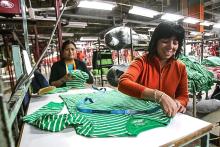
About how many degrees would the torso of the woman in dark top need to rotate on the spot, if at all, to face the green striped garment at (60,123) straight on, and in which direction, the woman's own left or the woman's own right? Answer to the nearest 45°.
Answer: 0° — they already face it

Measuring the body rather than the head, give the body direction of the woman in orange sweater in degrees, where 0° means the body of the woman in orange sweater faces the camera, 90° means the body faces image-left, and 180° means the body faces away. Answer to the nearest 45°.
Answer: approximately 0°

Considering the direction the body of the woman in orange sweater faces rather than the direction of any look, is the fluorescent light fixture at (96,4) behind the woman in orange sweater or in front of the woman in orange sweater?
behind

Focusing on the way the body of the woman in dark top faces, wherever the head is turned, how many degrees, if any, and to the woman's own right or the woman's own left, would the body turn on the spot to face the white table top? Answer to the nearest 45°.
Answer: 0° — they already face it

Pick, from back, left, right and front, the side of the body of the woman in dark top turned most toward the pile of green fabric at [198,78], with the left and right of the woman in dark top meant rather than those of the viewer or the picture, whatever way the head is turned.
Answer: left

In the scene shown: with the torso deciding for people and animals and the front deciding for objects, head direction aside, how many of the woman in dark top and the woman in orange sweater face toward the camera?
2

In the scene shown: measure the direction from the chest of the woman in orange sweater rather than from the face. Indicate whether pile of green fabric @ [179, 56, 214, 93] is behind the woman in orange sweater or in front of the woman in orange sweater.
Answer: behind
